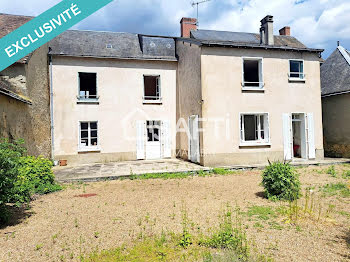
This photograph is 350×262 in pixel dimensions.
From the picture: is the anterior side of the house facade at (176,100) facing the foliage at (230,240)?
yes

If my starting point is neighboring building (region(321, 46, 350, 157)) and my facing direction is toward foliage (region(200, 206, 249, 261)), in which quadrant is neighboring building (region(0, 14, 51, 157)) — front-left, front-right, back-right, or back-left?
front-right

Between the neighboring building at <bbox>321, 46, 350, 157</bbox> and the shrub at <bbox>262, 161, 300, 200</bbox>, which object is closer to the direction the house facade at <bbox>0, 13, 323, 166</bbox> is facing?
the shrub

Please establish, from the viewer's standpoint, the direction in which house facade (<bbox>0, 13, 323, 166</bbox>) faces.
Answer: facing the viewer

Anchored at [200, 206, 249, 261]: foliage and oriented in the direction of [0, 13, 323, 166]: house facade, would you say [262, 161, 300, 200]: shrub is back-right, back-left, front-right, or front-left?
front-right

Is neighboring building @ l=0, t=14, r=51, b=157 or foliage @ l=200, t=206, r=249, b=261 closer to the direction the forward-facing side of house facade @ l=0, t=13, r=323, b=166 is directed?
the foliage

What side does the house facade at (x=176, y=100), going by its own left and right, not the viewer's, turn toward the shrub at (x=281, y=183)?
front

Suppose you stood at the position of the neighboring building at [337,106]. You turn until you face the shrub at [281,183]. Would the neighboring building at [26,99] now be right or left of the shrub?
right

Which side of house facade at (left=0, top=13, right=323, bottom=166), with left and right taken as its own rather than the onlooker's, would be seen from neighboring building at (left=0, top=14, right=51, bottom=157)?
right

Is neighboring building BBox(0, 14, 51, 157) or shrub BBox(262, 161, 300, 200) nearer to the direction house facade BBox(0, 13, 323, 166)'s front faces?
the shrub

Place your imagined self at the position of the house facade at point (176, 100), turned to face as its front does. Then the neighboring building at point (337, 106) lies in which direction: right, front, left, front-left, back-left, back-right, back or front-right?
left

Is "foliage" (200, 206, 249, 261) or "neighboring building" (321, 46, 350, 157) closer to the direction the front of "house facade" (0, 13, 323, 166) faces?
the foliage
